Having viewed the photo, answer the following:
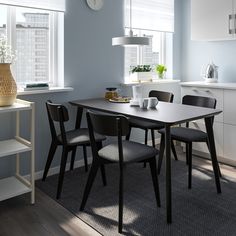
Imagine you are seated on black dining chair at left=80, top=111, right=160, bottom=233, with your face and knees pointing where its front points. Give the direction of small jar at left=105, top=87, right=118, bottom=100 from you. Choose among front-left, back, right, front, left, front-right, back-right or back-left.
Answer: front-left

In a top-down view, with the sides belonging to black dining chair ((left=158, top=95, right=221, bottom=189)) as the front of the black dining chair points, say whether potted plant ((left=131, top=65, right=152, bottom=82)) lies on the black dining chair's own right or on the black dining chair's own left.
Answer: on the black dining chair's own right

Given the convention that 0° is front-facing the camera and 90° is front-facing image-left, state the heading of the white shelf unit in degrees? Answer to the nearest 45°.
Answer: approximately 315°

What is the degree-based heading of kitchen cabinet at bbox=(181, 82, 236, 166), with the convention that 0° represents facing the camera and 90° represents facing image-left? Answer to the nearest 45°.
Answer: approximately 45°

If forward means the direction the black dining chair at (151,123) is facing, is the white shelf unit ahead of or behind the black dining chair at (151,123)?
ahead

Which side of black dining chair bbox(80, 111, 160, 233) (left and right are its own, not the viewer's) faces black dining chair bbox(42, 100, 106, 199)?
left

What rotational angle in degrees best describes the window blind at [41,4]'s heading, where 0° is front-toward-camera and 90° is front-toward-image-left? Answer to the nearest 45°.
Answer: approximately 315°

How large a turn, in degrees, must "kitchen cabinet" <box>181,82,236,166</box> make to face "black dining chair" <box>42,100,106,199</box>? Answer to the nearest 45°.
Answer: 0° — it already faces it

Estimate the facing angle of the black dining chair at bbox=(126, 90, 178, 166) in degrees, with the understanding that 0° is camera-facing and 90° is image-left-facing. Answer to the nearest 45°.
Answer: approximately 45°
